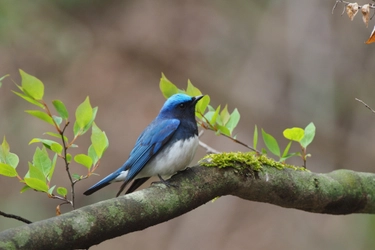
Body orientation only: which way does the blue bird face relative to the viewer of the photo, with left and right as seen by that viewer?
facing to the right of the viewer

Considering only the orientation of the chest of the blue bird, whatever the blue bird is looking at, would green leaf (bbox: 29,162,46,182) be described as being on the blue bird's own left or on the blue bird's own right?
on the blue bird's own right

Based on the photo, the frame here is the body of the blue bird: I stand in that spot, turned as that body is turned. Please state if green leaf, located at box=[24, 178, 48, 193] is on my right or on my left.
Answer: on my right

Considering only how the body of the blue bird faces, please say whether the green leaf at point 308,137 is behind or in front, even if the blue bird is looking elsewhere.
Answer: in front
